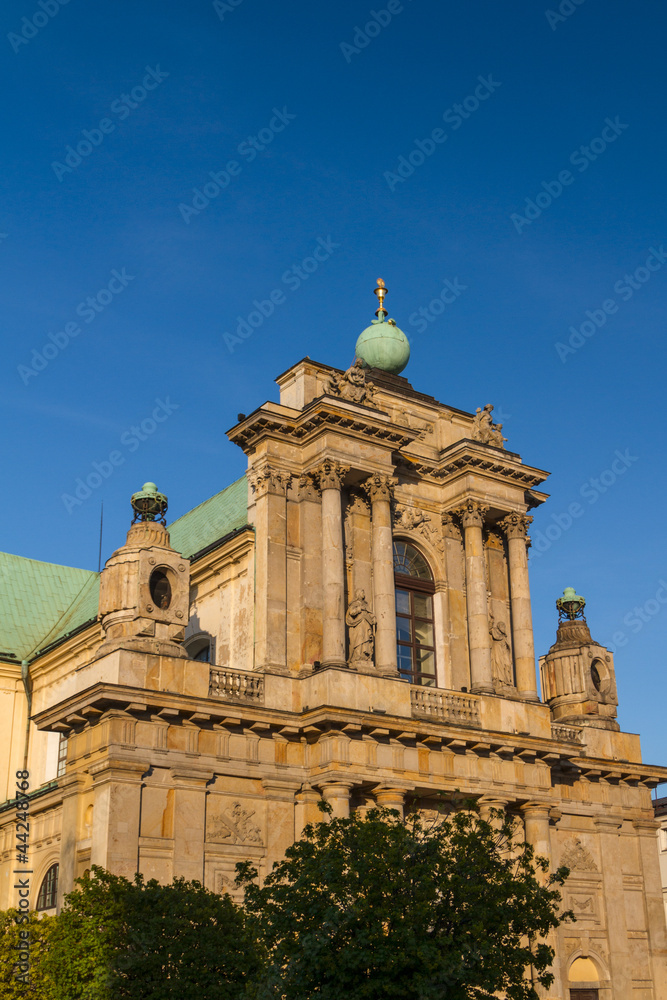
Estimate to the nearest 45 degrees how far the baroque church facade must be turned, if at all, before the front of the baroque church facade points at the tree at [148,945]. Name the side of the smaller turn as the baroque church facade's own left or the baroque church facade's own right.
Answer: approximately 90° to the baroque church facade's own right

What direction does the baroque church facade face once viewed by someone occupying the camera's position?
facing the viewer and to the right of the viewer

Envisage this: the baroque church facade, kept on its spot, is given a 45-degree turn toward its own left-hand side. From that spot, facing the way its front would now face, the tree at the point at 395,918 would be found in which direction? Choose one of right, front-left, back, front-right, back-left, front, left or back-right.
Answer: right

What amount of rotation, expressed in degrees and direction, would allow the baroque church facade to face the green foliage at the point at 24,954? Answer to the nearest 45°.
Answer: approximately 90° to its right
